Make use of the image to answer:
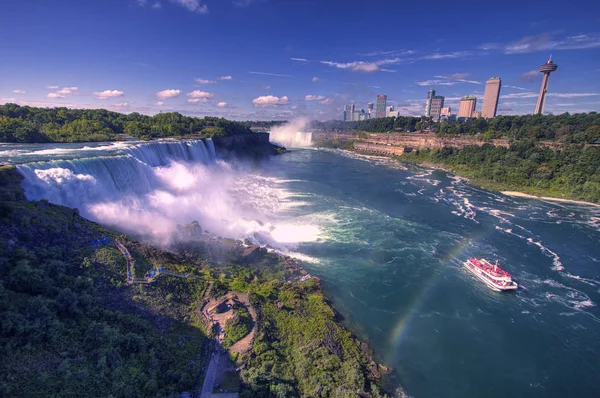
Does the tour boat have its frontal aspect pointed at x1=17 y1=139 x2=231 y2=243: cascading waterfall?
no
